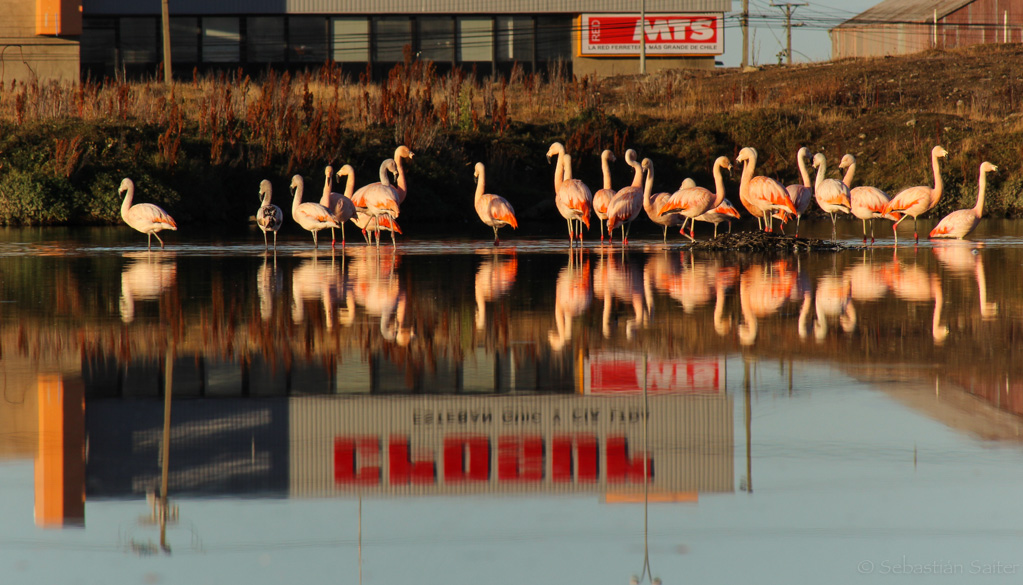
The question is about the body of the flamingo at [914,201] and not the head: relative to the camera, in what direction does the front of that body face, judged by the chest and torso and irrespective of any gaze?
to the viewer's right

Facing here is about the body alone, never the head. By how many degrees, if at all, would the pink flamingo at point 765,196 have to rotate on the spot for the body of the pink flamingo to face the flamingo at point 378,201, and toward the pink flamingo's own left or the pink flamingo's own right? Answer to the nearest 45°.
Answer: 0° — it already faces it

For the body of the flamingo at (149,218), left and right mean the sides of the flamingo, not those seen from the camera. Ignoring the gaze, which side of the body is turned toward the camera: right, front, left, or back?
left

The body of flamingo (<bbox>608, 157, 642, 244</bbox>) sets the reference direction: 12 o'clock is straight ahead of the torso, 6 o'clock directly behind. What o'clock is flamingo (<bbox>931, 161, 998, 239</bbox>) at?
flamingo (<bbox>931, 161, 998, 239</bbox>) is roughly at 12 o'clock from flamingo (<bbox>608, 157, 642, 244</bbox>).

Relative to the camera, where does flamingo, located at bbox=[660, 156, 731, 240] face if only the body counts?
to the viewer's right

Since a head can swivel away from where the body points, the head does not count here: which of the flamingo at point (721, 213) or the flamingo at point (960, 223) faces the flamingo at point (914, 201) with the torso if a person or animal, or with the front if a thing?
the flamingo at point (721, 213)

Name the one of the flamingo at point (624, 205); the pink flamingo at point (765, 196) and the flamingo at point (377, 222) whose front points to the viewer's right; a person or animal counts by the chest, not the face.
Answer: the flamingo at point (624, 205)

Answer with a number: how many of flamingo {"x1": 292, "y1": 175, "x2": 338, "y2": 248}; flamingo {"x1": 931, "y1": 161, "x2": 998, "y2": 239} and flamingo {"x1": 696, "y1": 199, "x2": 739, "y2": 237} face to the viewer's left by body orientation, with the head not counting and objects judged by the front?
1

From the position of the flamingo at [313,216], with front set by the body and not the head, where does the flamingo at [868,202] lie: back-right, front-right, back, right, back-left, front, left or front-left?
back

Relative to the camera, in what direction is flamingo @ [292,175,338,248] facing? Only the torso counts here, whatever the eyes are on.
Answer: to the viewer's left

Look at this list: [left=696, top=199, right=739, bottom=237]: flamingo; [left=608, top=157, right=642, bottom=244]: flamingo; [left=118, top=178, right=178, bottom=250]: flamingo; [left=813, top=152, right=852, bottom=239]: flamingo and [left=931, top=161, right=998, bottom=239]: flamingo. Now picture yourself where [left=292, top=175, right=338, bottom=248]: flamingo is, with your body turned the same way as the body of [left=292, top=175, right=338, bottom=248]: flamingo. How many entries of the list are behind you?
4

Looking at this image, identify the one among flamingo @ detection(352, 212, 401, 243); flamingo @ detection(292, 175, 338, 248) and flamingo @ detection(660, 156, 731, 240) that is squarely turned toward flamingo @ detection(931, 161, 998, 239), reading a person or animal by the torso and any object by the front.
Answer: flamingo @ detection(660, 156, 731, 240)

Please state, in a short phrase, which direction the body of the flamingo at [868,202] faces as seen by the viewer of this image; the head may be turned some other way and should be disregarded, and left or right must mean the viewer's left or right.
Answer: facing to the left of the viewer

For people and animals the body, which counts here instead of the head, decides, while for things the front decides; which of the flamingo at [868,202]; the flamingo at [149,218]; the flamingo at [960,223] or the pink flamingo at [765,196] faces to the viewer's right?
the flamingo at [960,223]
